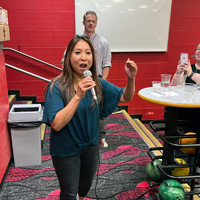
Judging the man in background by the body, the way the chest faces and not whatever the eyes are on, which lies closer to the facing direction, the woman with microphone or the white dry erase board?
the woman with microphone

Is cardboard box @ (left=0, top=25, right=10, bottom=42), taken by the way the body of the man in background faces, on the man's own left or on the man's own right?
on the man's own right

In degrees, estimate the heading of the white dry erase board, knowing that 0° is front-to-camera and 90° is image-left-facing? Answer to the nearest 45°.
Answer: approximately 0°

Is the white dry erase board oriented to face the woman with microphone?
yes

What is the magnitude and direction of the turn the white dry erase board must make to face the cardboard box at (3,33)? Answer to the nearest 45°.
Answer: approximately 45° to its right

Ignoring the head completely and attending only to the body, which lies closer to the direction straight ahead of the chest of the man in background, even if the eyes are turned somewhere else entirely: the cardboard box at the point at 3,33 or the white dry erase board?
the cardboard box

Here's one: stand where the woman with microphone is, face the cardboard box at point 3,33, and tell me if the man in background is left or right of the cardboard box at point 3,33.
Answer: right
